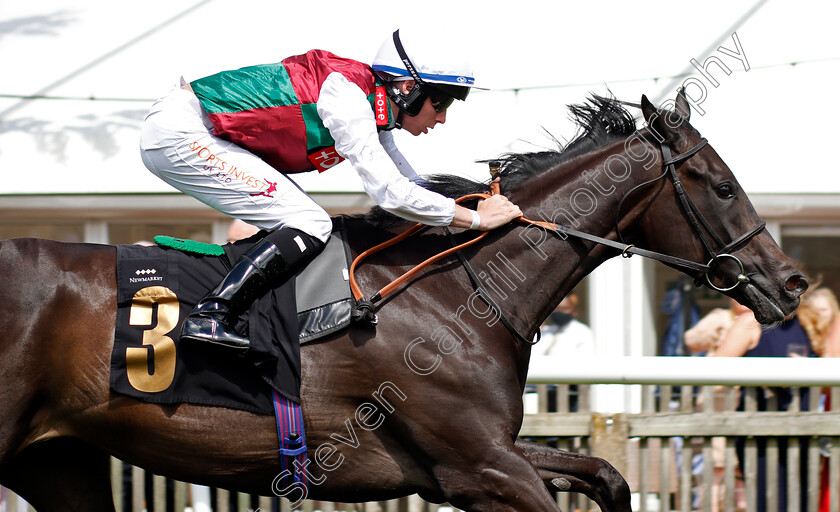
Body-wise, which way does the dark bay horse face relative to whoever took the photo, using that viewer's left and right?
facing to the right of the viewer

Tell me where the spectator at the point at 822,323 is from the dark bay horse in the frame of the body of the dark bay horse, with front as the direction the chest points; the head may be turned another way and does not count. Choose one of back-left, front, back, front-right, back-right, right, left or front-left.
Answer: front-left

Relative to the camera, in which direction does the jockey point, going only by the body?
to the viewer's right

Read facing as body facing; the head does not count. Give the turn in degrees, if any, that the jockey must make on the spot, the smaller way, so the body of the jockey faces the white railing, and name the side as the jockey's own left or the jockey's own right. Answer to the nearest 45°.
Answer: approximately 45° to the jockey's own left

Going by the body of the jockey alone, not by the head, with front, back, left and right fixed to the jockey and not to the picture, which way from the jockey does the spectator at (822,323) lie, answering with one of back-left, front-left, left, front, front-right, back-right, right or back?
front-left
